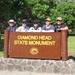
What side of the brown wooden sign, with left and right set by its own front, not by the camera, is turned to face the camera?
front

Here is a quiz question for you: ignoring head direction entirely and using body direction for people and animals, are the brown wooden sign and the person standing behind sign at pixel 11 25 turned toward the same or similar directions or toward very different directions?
same or similar directions

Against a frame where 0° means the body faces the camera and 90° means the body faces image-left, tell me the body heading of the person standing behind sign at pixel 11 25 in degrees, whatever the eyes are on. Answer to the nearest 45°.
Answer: approximately 0°

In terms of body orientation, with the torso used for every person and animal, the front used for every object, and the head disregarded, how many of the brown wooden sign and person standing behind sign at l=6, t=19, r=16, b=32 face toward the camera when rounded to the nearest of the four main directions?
2

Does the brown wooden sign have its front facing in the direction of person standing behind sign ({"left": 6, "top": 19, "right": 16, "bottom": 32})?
no
